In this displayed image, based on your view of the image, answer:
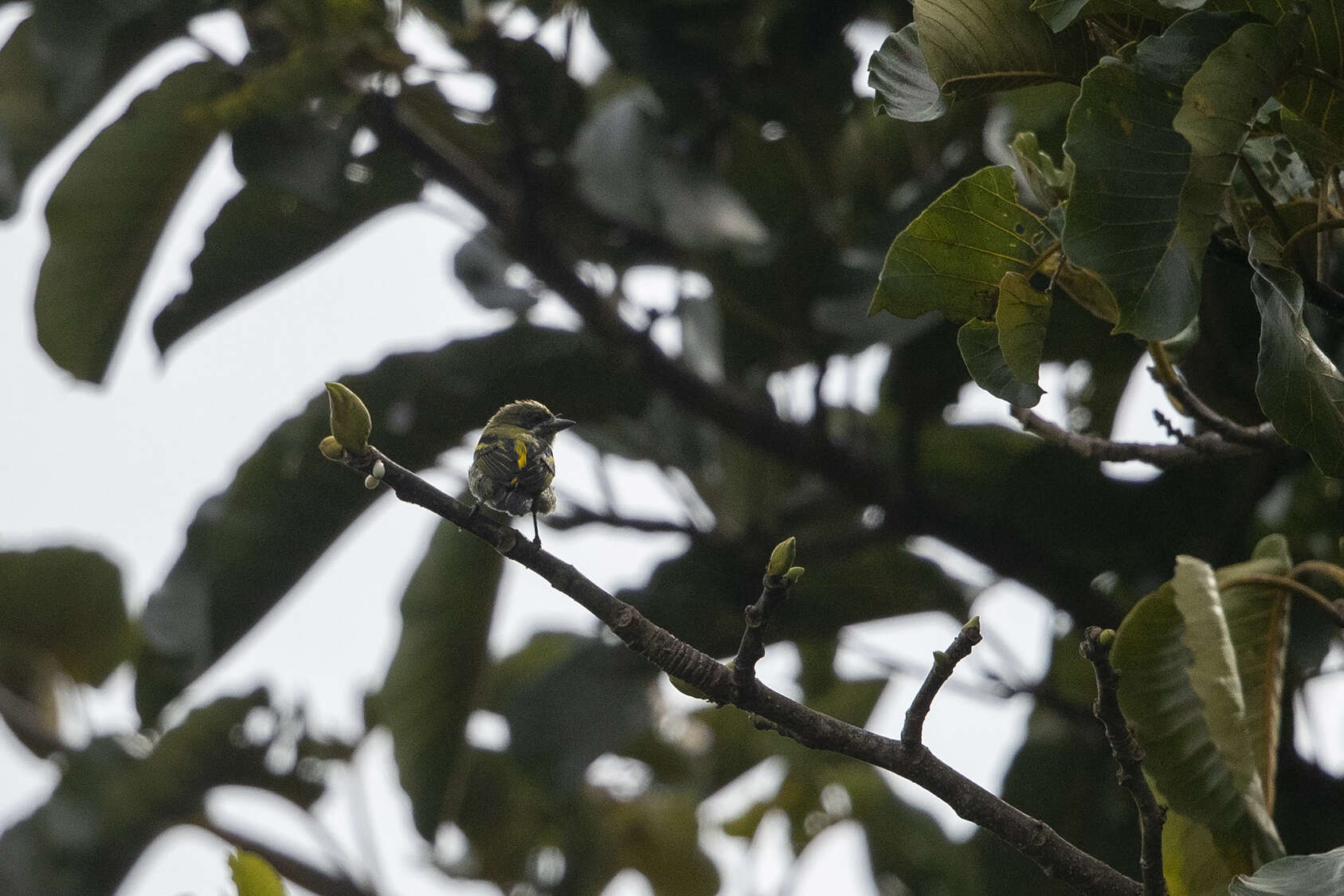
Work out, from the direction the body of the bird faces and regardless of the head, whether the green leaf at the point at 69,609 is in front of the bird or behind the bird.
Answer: in front

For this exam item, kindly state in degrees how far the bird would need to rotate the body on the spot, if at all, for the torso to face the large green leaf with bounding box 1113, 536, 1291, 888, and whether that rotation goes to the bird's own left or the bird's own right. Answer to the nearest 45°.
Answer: approximately 90° to the bird's own right

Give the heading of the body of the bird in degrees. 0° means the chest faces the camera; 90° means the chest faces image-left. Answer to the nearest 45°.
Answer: approximately 180°
